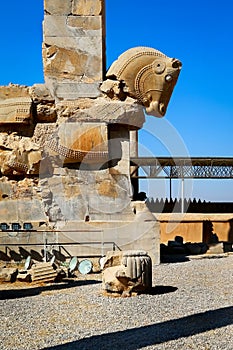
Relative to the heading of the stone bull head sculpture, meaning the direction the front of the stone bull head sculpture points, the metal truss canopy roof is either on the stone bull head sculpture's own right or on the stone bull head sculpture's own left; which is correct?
on the stone bull head sculpture's own left

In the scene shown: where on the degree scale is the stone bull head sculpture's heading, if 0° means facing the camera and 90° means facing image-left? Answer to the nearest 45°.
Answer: approximately 270°

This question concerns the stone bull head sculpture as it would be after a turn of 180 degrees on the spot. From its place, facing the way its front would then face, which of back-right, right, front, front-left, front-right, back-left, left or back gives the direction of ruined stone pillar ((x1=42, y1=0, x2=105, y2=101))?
front
